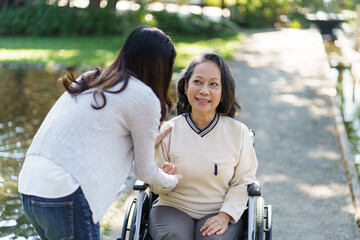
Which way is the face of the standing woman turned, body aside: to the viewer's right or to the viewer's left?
to the viewer's right

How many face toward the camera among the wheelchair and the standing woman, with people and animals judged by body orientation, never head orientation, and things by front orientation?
1

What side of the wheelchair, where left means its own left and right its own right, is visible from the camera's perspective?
front

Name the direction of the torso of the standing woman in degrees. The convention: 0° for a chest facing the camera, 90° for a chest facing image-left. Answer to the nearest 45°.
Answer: approximately 225°

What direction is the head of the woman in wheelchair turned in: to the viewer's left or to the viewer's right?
to the viewer's left
